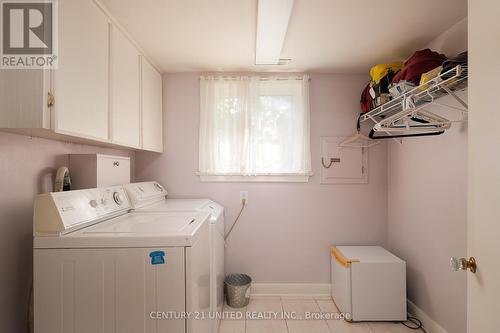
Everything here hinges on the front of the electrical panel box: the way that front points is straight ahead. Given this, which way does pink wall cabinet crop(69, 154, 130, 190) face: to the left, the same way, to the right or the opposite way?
to the left

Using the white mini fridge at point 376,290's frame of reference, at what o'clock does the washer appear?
The washer is roughly at 10 o'clock from the white mini fridge.

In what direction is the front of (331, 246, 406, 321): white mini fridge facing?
to the viewer's left

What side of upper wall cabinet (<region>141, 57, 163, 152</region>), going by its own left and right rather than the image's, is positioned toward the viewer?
right

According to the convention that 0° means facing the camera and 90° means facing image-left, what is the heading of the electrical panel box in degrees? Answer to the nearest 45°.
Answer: approximately 0°

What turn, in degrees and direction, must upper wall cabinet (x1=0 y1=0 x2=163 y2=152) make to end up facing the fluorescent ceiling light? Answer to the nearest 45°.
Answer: approximately 45° to its left

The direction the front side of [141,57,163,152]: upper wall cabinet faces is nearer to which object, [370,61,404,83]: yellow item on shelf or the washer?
the yellow item on shelf

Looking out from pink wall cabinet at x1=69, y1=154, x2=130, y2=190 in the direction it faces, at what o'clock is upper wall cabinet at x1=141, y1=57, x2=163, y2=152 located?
The upper wall cabinet is roughly at 9 o'clock from the pink wall cabinet.
